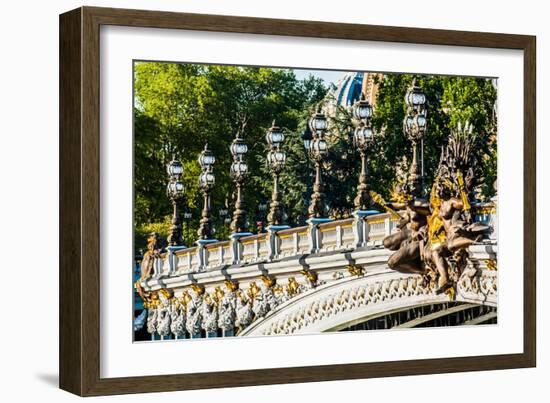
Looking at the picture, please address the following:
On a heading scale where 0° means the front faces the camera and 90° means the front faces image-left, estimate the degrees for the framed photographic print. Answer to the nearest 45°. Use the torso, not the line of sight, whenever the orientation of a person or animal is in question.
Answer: approximately 315°
